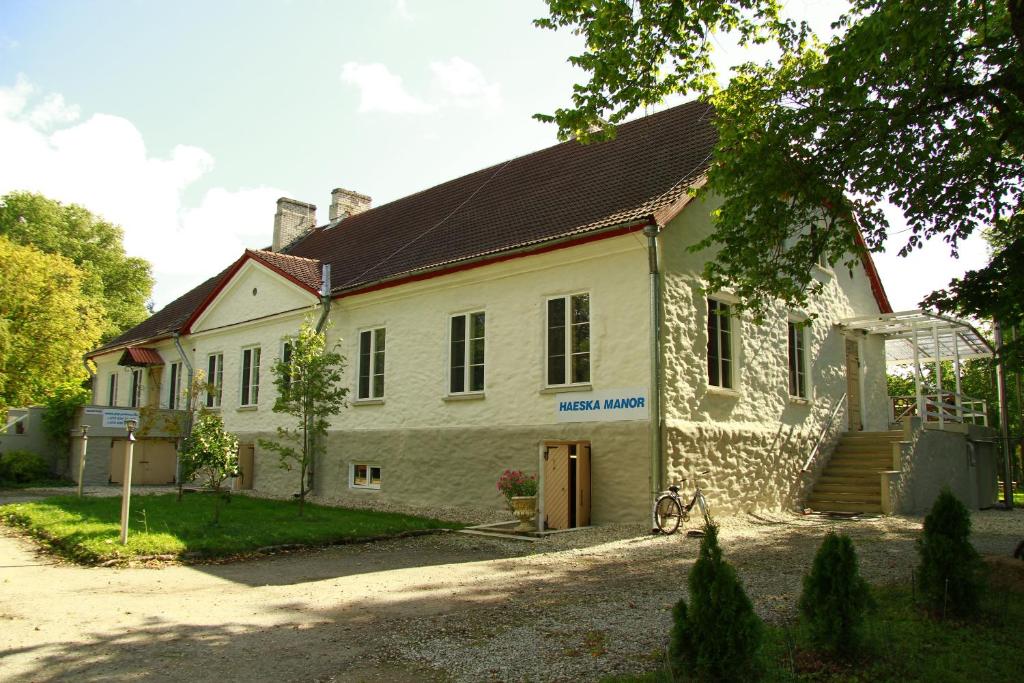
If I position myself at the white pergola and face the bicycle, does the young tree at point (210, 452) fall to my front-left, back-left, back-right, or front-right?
front-right

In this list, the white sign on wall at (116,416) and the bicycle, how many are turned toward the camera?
1

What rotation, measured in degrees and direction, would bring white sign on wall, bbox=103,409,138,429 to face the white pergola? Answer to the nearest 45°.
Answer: approximately 45° to its left

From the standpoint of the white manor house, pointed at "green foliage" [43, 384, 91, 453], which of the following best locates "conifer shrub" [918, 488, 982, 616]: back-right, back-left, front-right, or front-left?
back-left

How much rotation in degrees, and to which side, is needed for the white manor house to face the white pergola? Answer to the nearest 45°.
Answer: approximately 135° to its left

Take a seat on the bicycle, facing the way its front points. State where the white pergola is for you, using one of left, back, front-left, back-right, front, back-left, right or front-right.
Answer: front

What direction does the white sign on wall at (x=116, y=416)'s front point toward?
toward the camera

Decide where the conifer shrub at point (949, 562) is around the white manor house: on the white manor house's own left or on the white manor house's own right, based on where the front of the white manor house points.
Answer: on the white manor house's own left

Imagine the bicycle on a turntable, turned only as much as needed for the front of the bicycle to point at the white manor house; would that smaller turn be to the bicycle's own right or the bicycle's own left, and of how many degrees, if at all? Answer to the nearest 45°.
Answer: approximately 90° to the bicycle's own left

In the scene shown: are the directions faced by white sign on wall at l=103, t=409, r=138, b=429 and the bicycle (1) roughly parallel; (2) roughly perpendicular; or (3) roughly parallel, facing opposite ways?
roughly perpendicular

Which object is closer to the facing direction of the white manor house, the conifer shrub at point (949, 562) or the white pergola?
the conifer shrub

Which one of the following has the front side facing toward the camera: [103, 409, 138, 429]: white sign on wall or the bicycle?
the white sign on wall

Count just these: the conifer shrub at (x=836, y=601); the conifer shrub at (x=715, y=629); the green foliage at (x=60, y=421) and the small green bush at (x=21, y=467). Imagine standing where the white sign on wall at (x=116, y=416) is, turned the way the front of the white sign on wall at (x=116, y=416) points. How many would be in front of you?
2
